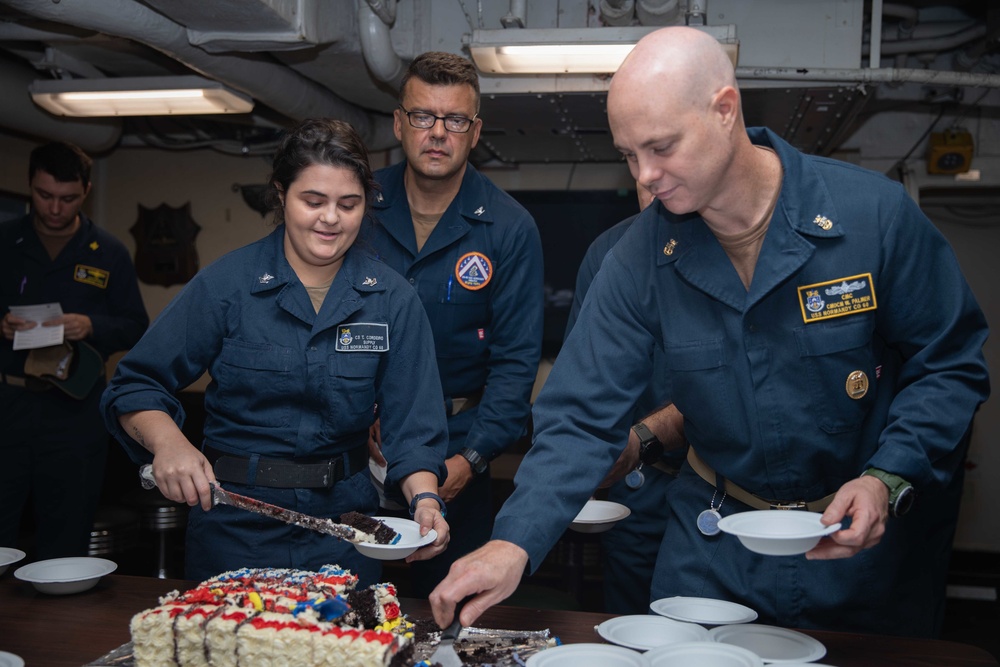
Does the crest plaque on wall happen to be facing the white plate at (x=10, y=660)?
yes

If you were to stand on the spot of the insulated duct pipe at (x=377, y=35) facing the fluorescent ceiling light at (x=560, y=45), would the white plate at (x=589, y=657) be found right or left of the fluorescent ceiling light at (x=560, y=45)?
right

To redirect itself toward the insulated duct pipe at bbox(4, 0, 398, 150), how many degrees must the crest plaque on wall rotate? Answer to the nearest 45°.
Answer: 0° — it already faces it

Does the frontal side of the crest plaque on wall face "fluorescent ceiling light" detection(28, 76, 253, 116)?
yes

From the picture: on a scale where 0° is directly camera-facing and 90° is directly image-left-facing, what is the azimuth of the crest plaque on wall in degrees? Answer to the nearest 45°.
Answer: approximately 0°

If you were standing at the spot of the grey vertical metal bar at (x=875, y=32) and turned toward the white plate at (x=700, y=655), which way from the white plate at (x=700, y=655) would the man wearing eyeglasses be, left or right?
right

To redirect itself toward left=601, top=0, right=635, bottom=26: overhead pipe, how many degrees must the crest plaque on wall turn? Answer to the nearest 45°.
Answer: approximately 45° to its left

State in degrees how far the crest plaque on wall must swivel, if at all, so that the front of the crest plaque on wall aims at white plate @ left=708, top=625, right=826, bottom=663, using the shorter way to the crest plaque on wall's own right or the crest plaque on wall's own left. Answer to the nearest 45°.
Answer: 0° — it already faces it
